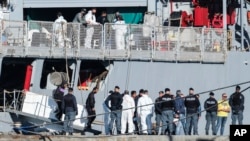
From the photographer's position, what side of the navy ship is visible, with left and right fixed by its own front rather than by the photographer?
right

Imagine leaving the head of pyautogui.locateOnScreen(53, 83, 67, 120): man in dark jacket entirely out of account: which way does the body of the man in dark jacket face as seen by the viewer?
to the viewer's right
